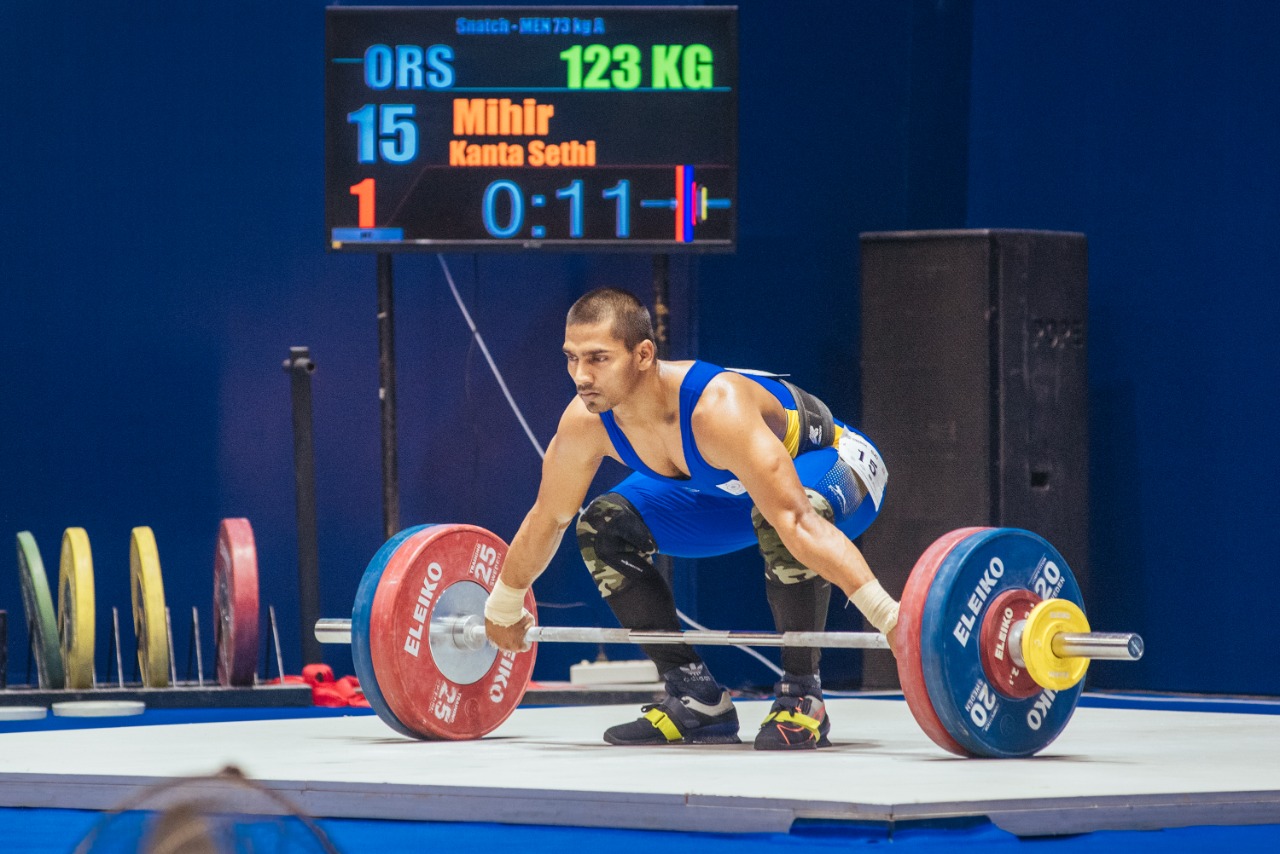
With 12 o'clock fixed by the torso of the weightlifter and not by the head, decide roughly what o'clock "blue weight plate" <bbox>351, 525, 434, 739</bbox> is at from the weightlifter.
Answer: The blue weight plate is roughly at 2 o'clock from the weightlifter.

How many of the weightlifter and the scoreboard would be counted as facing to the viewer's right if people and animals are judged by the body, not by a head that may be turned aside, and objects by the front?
0

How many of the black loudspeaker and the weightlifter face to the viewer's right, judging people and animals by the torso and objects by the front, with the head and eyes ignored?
0

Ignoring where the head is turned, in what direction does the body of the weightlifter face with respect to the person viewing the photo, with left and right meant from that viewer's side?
facing the viewer and to the left of the viewer

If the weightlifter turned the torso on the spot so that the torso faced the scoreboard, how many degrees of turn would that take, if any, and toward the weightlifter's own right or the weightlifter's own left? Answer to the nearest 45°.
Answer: approximately 135° to the weightlifter's own right

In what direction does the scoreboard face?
toward the camera

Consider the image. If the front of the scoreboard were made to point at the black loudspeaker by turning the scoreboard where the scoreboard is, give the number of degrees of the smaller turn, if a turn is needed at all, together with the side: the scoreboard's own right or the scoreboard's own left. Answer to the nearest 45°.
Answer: approximately 90° to the scoreboard's own left

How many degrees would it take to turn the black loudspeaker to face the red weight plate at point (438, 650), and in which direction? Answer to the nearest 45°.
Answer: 0° — it already faces it

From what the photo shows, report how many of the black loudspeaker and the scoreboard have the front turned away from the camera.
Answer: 0

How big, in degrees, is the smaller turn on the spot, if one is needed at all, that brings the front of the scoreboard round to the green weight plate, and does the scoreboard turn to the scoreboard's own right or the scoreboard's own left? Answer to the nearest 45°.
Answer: approximately 90° to the scoreboard's own right
